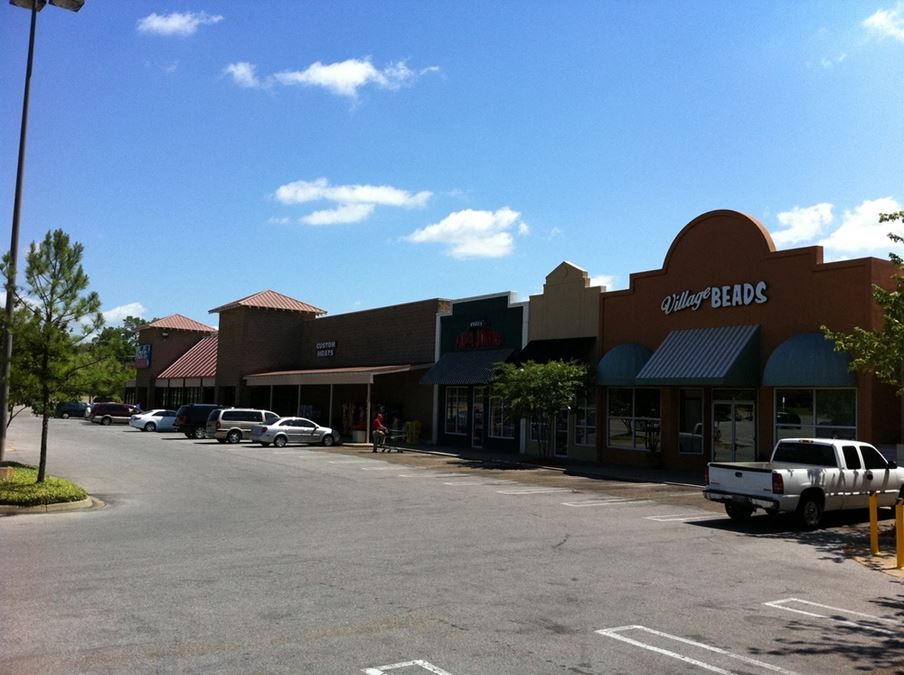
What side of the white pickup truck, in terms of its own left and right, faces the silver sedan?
left

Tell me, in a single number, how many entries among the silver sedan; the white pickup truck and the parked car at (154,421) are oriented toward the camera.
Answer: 0

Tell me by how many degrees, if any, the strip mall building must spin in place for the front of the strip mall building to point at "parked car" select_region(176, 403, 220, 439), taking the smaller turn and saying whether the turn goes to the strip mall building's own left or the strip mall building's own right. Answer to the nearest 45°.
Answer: approximately 90° to the strip mall building's own right

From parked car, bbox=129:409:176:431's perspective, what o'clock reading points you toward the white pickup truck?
The white pickup truck is roughly at 4 o'clock from the parked car.

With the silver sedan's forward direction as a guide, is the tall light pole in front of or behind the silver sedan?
behind

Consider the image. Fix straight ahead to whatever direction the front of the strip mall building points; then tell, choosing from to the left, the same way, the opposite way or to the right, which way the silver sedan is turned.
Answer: the opposite way

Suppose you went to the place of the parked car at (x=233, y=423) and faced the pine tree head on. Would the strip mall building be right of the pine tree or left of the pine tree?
left

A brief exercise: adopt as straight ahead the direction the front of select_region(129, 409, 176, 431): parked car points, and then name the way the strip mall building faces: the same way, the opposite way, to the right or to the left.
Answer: the opposite way

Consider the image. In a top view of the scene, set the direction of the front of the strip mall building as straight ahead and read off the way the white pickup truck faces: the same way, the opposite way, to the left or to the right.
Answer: the opposite way

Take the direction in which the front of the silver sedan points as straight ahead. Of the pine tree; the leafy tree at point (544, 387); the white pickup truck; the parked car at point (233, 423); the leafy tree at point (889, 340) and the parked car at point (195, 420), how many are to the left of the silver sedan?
2

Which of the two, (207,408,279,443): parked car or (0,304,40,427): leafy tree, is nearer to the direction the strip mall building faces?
the leafy tree

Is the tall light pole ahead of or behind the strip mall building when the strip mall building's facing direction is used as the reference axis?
ahead

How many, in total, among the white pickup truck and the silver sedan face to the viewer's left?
0

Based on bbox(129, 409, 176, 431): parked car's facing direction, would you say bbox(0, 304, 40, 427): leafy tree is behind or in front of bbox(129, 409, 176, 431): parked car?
behind

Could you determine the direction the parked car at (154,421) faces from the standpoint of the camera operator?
facing away from the viewer and to the right of the viewer

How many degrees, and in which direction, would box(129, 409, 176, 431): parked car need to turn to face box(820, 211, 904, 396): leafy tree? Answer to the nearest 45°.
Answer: approximately 135° to its right

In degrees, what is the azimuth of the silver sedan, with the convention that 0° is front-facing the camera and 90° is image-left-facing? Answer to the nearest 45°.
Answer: approximately 225°

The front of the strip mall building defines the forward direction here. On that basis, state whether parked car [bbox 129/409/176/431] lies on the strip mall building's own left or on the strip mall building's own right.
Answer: on the strip mall building's own right
